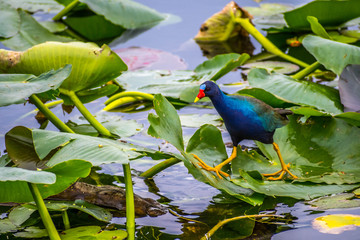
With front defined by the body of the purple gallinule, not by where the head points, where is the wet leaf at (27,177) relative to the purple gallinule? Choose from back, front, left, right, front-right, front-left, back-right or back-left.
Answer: front-left

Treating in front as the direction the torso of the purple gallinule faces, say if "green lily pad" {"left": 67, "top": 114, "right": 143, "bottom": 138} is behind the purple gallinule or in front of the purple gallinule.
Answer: in front

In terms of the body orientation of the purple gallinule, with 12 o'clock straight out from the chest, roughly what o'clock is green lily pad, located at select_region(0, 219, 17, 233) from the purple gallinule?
The green lily pad is roughly at 11 o'clock from the purple gallinule.

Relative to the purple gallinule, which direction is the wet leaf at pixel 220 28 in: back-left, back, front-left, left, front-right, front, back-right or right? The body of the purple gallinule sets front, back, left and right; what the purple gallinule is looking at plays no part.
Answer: right

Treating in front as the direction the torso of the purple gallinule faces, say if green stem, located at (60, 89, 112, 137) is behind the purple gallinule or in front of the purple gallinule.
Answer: in front

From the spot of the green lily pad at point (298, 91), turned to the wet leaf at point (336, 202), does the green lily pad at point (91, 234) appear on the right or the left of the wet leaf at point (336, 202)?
right

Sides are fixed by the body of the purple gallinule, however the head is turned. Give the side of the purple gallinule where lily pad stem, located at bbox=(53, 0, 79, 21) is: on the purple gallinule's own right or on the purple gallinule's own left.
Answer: on the purple gallinule's own right

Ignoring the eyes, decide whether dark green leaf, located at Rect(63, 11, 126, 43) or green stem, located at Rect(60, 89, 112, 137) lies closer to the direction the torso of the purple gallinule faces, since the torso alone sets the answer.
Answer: the green stem

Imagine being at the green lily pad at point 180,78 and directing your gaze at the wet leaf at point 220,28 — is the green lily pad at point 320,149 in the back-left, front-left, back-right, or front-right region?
back-right

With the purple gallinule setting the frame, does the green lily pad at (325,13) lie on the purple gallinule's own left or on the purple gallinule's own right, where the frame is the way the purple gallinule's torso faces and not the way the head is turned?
on the purple gallinule's own right

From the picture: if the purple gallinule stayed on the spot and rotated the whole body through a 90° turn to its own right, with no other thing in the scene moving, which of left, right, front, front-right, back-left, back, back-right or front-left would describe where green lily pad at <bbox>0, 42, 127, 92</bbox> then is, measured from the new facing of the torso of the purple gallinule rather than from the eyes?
left

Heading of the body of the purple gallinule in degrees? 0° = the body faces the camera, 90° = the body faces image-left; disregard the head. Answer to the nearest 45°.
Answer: approximately 90°

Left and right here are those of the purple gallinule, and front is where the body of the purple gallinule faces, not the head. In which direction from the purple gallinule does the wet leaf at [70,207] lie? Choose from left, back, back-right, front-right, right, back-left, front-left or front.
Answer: front-left
